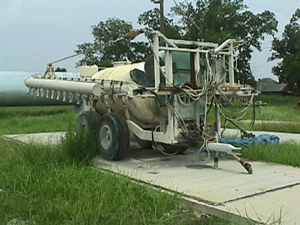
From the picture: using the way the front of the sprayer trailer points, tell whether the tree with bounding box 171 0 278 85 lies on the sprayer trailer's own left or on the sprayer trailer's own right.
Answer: on the sprayer trailer's own left

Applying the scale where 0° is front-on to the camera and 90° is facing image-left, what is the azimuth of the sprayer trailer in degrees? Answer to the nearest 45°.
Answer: approximately 315°

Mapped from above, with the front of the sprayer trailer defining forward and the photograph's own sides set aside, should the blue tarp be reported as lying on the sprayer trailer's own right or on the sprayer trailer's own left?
on the sprayer trailer's own left

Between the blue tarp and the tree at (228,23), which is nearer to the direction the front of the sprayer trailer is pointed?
the blue tarp
